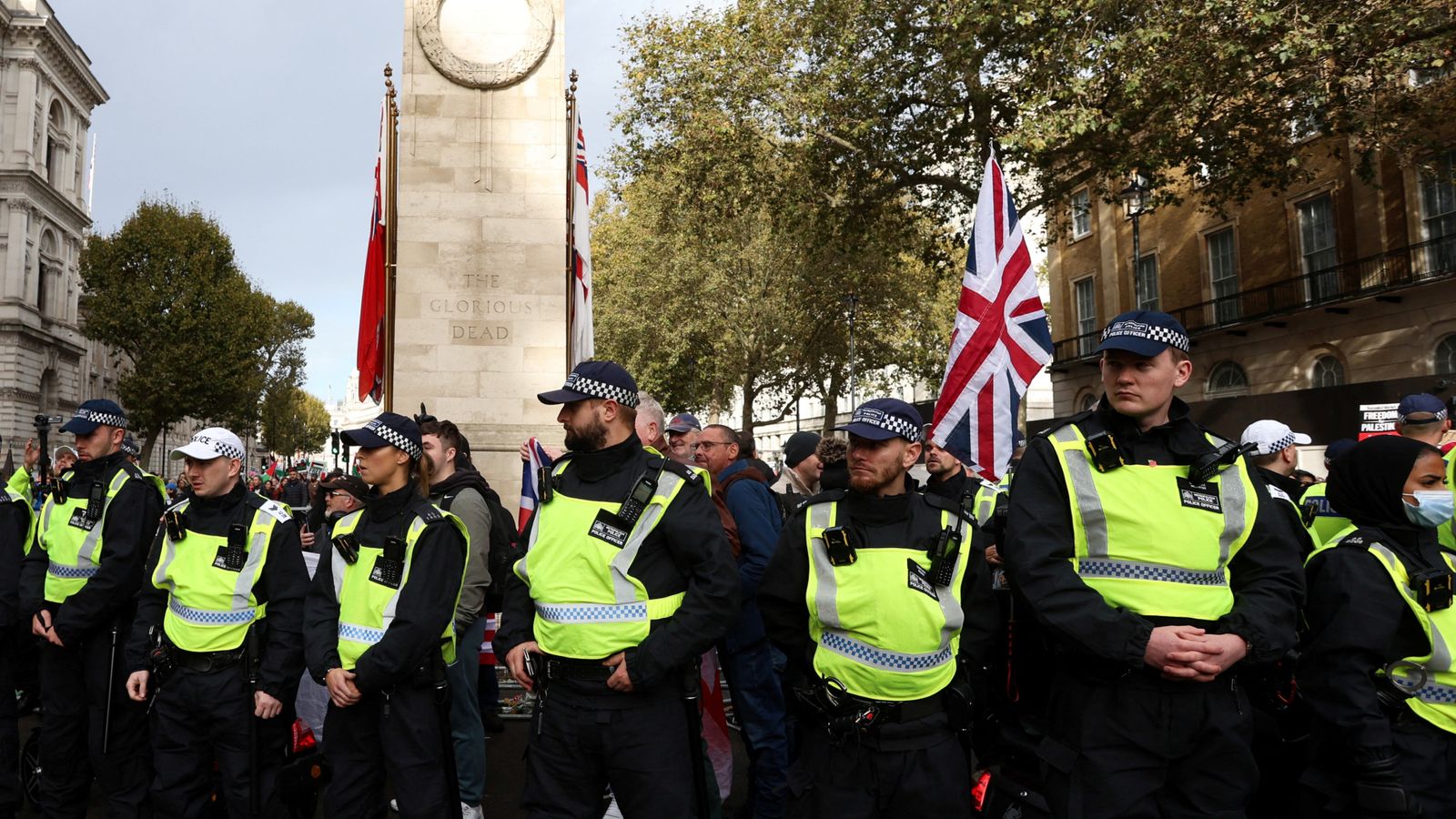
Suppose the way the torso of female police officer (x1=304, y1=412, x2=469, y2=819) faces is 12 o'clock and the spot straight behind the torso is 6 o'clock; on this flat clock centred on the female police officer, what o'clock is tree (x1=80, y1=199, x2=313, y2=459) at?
The tree is roughly at 4 o'clock from the female police officer.

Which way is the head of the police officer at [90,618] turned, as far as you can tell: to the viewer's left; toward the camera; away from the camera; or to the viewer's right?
to the viewer's left

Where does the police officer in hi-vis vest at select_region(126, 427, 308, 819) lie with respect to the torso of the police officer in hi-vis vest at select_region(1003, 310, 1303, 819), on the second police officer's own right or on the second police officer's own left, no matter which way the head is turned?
on the second police officer's own right

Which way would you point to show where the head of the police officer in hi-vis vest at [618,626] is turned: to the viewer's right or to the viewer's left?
to the viewer's left

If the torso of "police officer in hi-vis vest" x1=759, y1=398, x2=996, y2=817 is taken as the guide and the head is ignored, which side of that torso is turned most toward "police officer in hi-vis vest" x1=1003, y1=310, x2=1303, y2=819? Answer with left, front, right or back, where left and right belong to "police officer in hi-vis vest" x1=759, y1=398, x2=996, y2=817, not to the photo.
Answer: left

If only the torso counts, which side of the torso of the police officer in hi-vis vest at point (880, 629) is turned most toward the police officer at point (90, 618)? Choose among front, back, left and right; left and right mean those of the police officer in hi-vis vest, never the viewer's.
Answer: right
